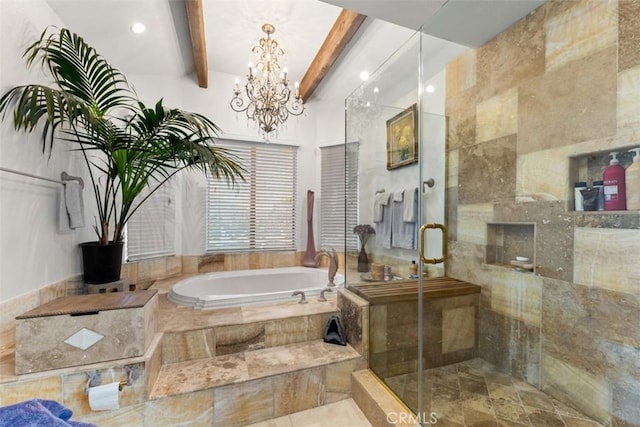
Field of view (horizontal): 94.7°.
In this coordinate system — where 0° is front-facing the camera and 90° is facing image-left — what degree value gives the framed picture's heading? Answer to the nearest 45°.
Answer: approximately 45°

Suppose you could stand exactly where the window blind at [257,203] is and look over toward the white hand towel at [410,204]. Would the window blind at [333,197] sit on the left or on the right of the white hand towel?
left

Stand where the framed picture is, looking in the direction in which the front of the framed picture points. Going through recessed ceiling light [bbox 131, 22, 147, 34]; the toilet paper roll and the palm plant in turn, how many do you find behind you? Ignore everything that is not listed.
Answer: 0

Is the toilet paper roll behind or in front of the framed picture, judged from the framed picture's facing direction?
in front

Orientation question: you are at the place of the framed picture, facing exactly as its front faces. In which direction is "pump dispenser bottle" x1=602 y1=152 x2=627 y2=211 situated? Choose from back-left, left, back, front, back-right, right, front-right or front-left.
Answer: left

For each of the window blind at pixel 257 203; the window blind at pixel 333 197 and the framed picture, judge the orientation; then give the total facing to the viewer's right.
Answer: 0

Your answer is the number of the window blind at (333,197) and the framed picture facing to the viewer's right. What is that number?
0

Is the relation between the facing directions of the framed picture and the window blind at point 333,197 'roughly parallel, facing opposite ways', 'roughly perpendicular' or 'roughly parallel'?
roughly parallel

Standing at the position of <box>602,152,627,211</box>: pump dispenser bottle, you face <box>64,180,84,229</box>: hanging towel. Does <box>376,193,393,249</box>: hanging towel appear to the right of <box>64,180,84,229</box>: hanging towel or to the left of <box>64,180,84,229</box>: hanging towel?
right

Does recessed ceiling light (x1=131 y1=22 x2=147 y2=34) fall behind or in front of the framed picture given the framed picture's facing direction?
in front

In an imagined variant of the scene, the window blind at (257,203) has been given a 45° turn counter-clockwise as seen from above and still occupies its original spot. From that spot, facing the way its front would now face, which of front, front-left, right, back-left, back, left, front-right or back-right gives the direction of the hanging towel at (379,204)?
front

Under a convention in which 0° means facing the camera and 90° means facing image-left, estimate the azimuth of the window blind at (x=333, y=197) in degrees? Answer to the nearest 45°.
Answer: approximately 45°

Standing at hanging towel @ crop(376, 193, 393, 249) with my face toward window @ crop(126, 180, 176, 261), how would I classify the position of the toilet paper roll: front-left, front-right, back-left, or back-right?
front-left

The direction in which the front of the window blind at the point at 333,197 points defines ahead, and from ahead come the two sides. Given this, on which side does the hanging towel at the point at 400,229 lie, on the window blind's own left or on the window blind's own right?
on the window blind's own left

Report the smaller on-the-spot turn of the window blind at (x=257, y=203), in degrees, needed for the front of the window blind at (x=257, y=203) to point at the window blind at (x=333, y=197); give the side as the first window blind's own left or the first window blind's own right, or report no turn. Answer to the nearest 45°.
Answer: approximately 90° to the first window blind's own left

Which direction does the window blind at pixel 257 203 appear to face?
toward the camera
